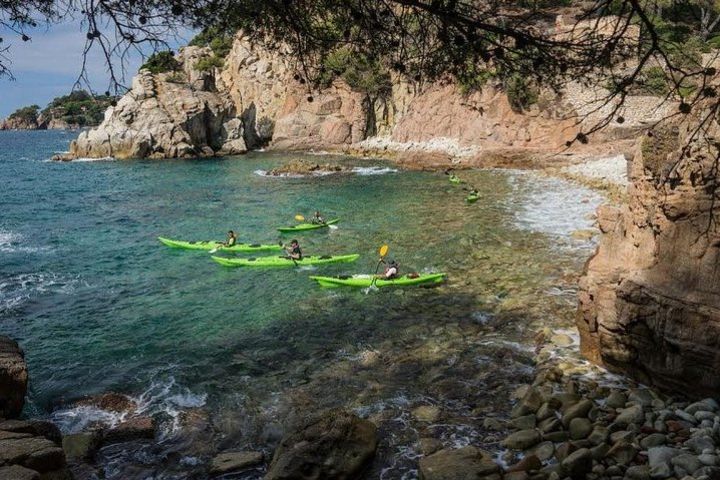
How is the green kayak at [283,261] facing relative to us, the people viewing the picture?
facing to the left of the viewer

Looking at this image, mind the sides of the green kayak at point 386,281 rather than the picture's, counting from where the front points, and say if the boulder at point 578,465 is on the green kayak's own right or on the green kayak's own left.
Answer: on the green kayak's own left

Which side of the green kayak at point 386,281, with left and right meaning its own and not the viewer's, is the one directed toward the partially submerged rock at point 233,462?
left

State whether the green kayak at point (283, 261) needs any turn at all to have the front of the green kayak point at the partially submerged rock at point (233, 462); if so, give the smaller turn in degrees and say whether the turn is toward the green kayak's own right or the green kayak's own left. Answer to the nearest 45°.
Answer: approximately 90° to the green kayak's own left

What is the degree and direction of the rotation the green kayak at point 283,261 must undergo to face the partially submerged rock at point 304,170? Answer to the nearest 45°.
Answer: approximately 90° to its right

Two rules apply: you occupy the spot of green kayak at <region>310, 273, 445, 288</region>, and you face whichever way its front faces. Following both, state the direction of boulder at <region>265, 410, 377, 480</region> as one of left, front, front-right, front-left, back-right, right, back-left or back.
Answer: left

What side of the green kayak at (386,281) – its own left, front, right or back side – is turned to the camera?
left

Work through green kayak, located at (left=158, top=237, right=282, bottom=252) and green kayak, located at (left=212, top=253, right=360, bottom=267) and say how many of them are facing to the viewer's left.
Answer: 2

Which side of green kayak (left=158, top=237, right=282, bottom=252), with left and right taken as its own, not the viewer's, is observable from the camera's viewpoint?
left

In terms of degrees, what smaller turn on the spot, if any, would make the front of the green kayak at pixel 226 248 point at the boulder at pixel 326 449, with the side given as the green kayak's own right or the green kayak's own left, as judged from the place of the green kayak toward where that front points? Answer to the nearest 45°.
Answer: approximately 90° to the green kayak's own left
